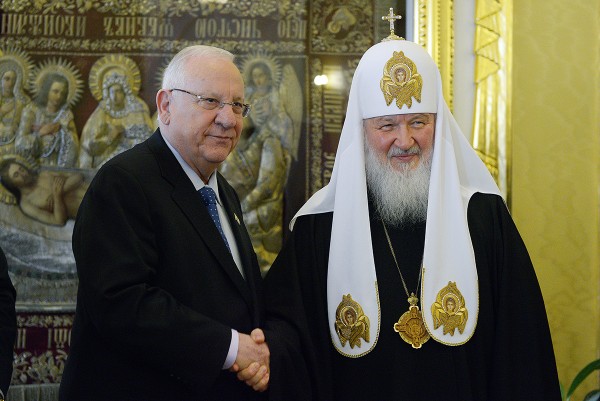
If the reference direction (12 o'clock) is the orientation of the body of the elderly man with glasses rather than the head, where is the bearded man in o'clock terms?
The bearded man is roughly at 10 o'clock from the elderly man with glasses.

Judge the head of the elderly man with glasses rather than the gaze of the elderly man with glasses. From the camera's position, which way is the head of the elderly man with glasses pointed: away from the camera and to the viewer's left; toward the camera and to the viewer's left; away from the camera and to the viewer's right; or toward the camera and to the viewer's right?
toward the camera and to the viewer's right

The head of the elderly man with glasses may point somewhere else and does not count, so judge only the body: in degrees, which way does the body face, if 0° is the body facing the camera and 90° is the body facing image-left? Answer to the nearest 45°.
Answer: approximately 315°

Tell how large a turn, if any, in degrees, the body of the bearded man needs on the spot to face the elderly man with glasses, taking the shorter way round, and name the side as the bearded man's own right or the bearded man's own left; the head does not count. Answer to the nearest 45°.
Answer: approximately 45° to the bearded man's own right
